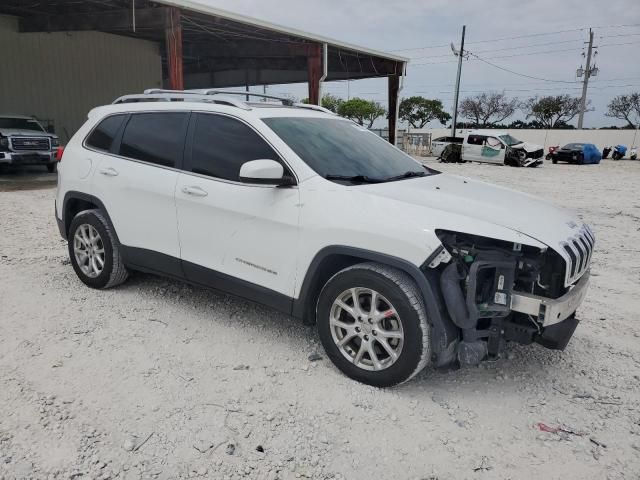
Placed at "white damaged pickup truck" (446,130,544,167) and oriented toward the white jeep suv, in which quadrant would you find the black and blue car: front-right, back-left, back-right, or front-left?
back-left

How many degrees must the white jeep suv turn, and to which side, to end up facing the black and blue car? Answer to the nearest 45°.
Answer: approximately 90° to its left

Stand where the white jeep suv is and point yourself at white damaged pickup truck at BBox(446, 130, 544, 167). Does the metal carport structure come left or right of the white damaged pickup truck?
left

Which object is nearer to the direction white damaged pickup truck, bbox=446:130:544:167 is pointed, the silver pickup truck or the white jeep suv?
the white jeep suv

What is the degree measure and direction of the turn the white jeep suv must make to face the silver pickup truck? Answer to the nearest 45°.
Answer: approximately 180°

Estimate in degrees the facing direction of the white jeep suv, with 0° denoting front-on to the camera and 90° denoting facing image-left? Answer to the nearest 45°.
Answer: approximately 315°

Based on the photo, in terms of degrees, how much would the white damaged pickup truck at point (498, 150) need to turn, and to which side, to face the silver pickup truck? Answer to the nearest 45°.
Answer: approximately 90° to its right

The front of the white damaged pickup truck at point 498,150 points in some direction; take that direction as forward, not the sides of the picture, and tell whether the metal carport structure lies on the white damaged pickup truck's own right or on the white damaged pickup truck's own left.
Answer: on the white damaged pickup truck's own right

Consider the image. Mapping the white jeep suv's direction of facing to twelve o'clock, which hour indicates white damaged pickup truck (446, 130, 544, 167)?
The white damaged pickup truck is roughly at 8 o'clock from the white jeep suv.

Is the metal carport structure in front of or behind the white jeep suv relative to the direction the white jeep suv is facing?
behind
